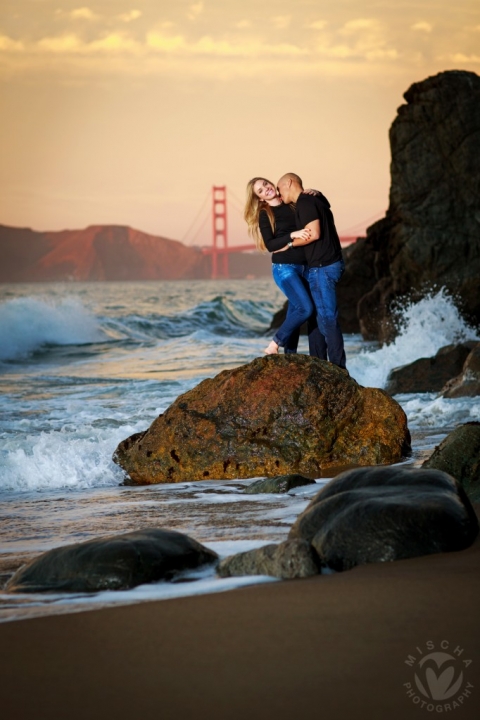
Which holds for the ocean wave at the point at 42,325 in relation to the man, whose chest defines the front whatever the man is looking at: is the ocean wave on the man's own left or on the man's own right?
on the man's own right

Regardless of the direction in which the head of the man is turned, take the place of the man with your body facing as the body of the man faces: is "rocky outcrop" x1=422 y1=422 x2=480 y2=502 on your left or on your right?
on your left

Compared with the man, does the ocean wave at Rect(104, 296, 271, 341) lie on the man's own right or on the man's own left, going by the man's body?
on the man's own right

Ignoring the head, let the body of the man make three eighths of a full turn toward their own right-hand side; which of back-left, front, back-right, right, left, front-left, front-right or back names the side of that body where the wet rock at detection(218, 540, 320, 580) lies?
back-right

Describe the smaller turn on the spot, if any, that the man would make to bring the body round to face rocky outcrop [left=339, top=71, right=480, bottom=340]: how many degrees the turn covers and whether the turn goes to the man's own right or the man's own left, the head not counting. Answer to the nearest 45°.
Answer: approximately 90° to the man's own right

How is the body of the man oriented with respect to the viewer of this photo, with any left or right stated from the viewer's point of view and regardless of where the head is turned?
facing to the left of the viewer

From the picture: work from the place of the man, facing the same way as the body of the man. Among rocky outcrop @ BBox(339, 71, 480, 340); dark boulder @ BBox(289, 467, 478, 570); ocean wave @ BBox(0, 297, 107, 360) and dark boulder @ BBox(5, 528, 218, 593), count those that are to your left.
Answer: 2

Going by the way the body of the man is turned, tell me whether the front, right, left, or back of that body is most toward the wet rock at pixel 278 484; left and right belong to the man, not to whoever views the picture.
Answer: left

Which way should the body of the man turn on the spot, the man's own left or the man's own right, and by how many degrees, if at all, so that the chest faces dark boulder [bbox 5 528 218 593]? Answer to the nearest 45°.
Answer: approximately 90° to the man's own left

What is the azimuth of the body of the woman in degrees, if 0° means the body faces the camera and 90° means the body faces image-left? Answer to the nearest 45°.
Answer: approximately 315°

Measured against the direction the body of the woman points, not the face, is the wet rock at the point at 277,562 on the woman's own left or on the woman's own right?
on the woman's own right
